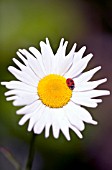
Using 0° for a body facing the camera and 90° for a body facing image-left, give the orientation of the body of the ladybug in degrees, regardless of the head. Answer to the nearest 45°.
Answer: approximately 315°
